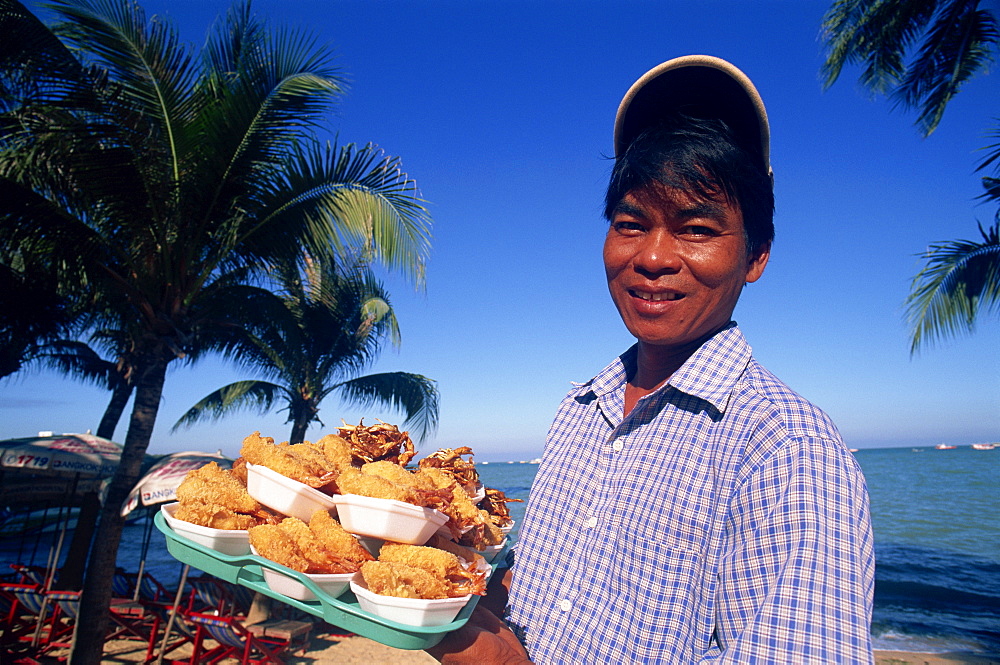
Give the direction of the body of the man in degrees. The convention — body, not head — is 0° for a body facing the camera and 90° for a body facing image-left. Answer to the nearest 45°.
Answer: approximately 45°

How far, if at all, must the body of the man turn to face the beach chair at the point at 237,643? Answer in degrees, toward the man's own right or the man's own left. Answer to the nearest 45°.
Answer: approximately 90° to the man's own right

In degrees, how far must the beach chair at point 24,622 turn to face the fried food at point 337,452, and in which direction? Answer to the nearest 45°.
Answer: approximately 135° to its right

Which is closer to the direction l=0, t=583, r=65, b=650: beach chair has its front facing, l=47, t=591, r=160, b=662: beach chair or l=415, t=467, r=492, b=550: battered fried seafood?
the beach chair

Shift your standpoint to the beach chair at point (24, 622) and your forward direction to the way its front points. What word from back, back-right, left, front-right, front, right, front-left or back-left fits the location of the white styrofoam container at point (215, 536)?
back-right

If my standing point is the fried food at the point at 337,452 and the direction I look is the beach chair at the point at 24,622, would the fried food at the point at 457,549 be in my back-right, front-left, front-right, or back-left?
back-right

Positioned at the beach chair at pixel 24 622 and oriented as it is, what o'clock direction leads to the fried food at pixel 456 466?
The fried food is roughly at 4 o'clock from the beach chair.

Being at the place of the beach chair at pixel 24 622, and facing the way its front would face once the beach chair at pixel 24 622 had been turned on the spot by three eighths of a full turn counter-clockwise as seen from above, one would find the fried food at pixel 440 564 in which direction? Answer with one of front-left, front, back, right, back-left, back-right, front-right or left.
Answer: left

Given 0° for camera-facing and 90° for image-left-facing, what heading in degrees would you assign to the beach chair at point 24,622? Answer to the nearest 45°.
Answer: approximately 225°

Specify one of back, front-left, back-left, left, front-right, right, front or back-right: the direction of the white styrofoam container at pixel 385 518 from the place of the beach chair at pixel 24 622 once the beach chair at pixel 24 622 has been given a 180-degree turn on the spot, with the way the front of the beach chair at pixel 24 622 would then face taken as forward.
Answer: front-left

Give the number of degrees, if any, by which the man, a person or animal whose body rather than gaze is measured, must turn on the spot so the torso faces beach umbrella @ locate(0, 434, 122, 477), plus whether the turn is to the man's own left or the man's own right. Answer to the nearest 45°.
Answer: approximately 90° to the man's own right
